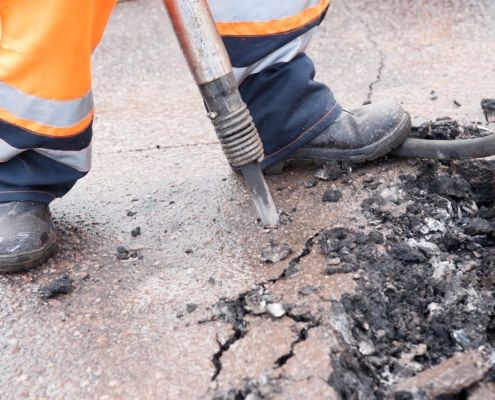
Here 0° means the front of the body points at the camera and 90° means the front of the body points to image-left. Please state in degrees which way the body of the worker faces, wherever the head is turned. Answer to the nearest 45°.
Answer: approximately 315°

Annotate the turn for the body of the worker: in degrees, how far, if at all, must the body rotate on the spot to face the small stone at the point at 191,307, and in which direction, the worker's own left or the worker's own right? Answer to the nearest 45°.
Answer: approximately 45° to the worker's own right

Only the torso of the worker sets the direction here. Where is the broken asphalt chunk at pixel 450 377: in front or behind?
in front

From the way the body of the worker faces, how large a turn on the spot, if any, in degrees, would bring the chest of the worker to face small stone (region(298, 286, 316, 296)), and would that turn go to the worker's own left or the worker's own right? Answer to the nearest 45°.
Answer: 0° — they already face it

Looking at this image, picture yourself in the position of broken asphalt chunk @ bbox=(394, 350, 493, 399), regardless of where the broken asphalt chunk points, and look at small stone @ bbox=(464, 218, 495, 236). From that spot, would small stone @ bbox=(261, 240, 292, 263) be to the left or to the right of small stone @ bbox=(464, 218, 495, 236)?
left

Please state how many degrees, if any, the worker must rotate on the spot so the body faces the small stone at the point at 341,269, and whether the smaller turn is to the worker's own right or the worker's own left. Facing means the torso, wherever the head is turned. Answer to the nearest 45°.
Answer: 0° — they already face it

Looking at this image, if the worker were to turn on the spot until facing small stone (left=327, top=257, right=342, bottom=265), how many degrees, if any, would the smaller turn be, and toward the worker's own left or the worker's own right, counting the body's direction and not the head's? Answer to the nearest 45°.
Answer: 0° — they already face it

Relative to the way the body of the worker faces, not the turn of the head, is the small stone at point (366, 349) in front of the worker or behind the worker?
in front
